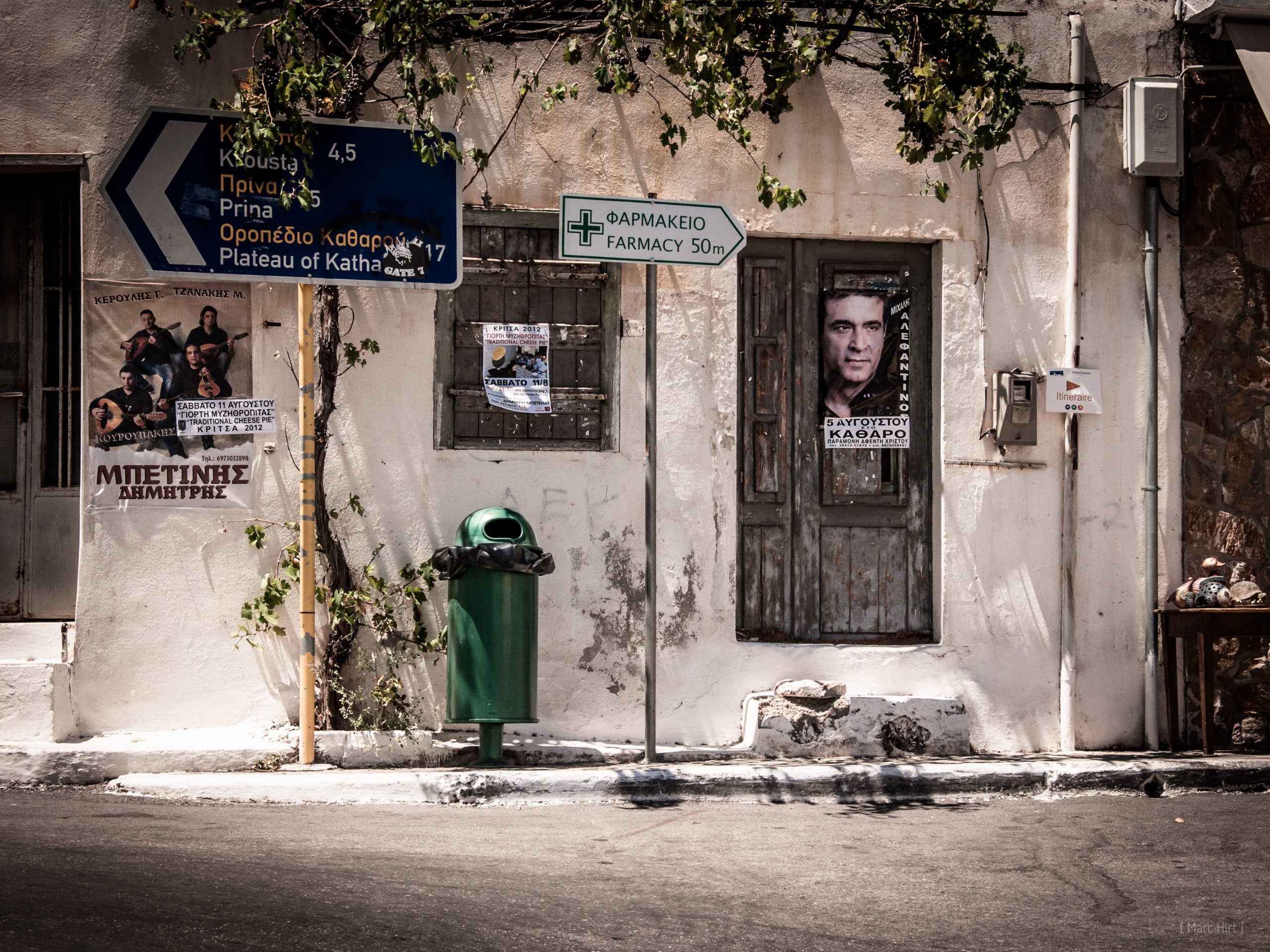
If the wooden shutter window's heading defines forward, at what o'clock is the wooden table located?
The wooden table is roughly at 9 o'clock from the wooden shutter window.

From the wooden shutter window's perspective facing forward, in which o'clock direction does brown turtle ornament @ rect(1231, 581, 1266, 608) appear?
The brown turtle ornament is roughly at 9 o'clock from the wooden shutter window.

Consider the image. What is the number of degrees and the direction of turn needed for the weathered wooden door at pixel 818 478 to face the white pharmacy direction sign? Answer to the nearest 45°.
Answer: approximately 45° to its right

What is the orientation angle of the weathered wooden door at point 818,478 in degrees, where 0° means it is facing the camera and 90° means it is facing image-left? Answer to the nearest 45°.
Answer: approximately 0°

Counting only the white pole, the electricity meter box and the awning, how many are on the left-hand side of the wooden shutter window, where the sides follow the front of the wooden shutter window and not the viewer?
3

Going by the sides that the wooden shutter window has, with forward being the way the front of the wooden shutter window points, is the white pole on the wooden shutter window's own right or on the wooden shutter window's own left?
on the wooden shutter window's own left

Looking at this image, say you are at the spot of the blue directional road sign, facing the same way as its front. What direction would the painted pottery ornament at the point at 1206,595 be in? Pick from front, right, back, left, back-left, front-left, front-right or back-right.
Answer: left

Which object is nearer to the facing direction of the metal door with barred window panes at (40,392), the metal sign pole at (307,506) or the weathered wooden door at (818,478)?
the metal sign pole

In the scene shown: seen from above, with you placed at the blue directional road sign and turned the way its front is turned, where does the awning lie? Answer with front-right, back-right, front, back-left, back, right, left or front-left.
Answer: left

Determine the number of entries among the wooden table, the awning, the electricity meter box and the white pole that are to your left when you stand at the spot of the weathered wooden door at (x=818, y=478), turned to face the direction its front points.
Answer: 4
